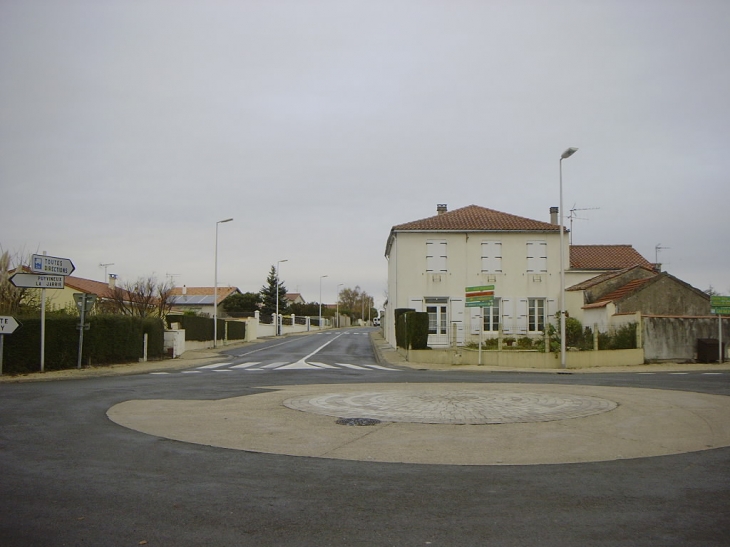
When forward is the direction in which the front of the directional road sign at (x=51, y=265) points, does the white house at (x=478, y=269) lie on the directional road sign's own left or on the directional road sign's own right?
on the directional road sign's own left

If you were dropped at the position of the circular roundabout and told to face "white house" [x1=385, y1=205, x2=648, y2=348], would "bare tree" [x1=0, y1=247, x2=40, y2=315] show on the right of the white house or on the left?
left

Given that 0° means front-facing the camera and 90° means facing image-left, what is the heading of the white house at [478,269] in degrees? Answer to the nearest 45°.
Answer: approximately 0°

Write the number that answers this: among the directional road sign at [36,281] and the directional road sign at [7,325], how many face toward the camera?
2

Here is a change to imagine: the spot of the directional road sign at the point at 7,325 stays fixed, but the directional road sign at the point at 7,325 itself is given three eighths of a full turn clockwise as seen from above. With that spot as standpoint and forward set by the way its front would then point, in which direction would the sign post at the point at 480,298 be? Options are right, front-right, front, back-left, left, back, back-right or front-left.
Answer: back-right

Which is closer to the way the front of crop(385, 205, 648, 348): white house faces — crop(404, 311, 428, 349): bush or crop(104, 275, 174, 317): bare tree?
the bush

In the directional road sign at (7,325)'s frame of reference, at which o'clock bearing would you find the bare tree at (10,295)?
The bare tree is roughly at 6 o'clock from the directional road sign.

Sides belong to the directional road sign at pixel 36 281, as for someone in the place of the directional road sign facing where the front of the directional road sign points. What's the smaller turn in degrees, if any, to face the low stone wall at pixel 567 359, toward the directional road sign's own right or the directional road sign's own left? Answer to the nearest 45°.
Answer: approximately 90° to the directional road sign's own left

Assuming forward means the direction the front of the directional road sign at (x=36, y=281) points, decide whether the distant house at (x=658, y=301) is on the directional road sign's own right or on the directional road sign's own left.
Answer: on the directional road sign's own left

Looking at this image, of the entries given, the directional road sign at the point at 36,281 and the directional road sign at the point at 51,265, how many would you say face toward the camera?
2

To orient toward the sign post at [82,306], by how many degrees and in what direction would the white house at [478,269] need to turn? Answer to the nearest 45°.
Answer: approximately 45° to its right
